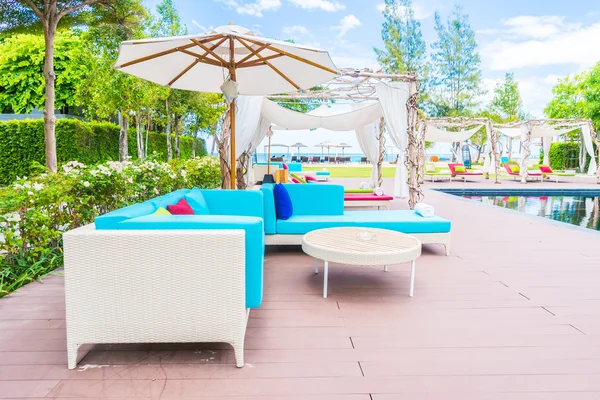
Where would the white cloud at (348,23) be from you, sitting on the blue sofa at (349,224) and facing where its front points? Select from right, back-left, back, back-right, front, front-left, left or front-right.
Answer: back

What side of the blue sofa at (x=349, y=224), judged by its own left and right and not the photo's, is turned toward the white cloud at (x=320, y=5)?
back

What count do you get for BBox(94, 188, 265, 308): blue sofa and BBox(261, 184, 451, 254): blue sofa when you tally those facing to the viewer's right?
1

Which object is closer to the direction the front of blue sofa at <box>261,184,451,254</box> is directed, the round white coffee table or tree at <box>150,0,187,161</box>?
the round white coffee table

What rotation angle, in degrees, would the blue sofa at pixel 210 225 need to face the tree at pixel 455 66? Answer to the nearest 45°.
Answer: approximately 45° to its left

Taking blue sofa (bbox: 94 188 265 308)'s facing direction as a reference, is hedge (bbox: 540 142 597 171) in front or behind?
in front

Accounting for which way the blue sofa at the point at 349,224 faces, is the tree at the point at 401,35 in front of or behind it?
behind

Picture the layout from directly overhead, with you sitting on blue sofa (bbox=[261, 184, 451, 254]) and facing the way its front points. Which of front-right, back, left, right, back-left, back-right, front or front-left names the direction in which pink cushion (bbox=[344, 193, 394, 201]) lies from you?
back

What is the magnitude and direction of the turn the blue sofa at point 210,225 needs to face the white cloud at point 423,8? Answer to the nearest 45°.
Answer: approximately 45° to its left

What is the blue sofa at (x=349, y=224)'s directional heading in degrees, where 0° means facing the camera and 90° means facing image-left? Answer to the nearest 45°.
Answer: approximately 0°

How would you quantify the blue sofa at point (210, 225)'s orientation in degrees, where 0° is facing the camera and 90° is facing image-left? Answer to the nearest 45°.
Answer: approximately 270°

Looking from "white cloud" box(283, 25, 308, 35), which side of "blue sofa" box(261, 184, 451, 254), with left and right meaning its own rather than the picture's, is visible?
back

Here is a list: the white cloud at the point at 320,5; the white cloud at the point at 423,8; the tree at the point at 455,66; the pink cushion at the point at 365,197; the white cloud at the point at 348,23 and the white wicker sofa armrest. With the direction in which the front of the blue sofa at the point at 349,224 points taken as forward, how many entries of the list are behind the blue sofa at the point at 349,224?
5

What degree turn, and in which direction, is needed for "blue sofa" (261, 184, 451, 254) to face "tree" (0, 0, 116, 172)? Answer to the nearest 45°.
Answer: approximately 135° to its right

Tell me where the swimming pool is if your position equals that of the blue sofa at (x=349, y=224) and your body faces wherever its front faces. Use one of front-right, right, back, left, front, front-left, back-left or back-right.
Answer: back-left

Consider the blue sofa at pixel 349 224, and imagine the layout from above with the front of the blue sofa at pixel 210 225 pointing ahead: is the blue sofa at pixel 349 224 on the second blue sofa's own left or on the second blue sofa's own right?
on the second blue sofa's own left

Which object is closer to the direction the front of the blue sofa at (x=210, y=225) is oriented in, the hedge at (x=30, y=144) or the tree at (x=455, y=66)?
the tree

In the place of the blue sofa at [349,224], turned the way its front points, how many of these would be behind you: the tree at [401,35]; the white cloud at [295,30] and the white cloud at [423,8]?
3
